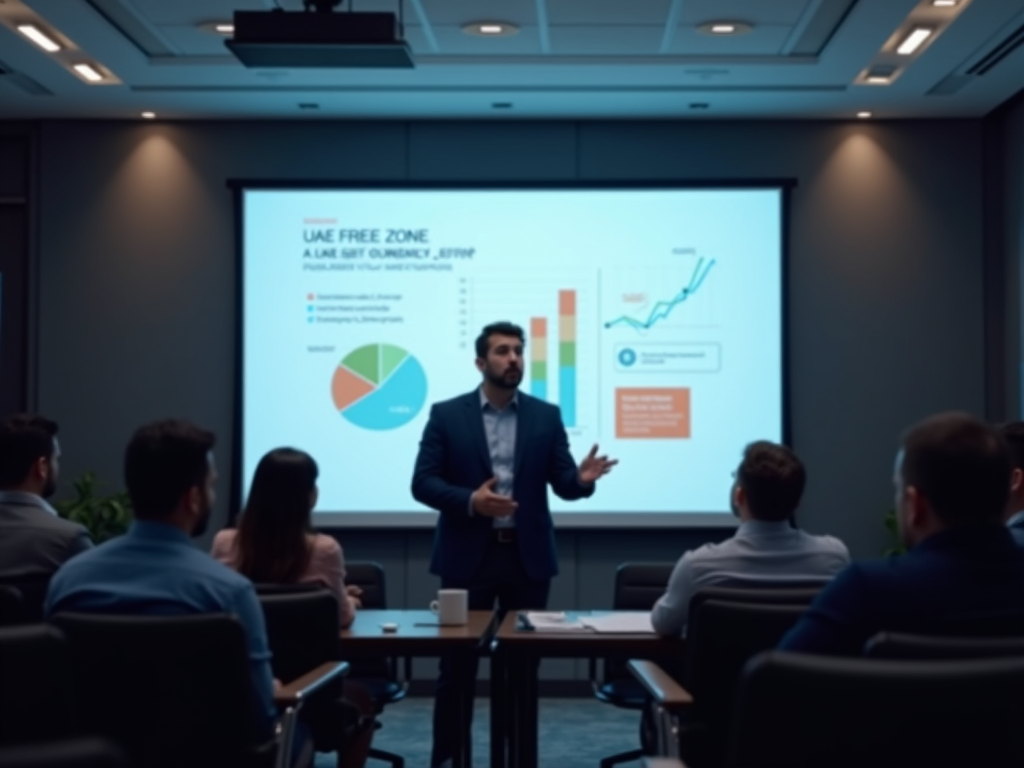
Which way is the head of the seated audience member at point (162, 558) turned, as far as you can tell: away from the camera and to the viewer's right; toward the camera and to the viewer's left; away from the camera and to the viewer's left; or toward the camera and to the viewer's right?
away from the camera and to the viewer's right

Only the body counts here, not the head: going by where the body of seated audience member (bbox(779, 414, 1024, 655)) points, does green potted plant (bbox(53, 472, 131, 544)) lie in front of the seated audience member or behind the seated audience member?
in front

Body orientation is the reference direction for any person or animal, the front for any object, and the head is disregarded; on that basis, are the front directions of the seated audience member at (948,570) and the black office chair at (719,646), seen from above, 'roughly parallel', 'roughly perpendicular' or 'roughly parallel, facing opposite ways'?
roughly parallel

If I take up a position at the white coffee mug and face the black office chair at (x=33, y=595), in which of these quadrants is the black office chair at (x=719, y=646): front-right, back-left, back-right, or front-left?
back-left

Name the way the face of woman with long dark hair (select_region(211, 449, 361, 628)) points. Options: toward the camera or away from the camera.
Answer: away from the camera

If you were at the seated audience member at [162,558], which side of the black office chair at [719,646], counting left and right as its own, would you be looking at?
left

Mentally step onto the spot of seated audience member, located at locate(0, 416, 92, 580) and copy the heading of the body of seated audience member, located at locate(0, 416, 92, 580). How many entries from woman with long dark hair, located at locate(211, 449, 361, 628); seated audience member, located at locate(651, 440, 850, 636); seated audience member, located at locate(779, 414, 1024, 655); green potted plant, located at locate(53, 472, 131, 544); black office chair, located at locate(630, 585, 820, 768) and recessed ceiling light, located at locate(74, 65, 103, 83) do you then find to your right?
4

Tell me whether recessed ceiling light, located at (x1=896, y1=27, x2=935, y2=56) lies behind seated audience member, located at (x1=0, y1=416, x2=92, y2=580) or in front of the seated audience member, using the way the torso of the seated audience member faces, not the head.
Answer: in front

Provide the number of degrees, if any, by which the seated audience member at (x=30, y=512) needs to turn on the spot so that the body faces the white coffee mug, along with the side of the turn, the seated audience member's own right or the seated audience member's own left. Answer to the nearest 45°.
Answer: approximately 45° to the seated audience member's own right
